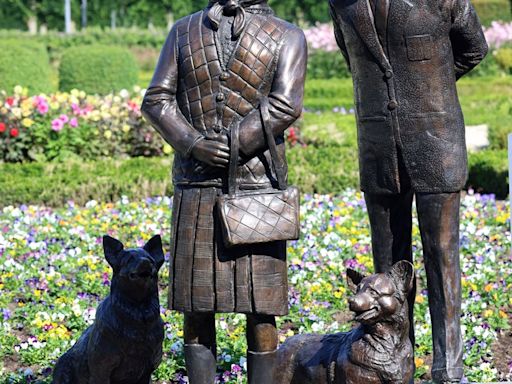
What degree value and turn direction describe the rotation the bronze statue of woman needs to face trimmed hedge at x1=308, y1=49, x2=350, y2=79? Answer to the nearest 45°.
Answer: approximately 180°

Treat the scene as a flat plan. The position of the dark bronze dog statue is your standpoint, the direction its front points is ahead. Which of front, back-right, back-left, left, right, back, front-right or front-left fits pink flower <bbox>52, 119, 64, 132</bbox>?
back-left

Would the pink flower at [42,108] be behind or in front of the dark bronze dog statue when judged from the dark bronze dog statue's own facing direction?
behind

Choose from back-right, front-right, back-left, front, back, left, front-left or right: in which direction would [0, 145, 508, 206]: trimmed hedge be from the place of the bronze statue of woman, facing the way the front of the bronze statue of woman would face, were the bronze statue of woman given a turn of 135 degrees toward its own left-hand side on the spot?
front-left

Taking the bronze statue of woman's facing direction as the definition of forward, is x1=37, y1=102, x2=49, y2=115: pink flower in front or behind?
behind

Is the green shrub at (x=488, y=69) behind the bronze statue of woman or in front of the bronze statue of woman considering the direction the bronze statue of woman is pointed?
behind

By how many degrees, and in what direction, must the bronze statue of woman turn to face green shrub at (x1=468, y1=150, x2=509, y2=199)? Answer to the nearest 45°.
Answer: approximately 135° to its left

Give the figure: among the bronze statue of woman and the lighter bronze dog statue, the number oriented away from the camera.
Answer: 0

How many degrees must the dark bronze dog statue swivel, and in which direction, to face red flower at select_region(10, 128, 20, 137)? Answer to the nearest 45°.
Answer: approximately 135° to its left

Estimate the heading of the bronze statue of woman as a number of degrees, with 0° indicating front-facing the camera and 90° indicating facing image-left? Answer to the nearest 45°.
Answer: approximately 0°
